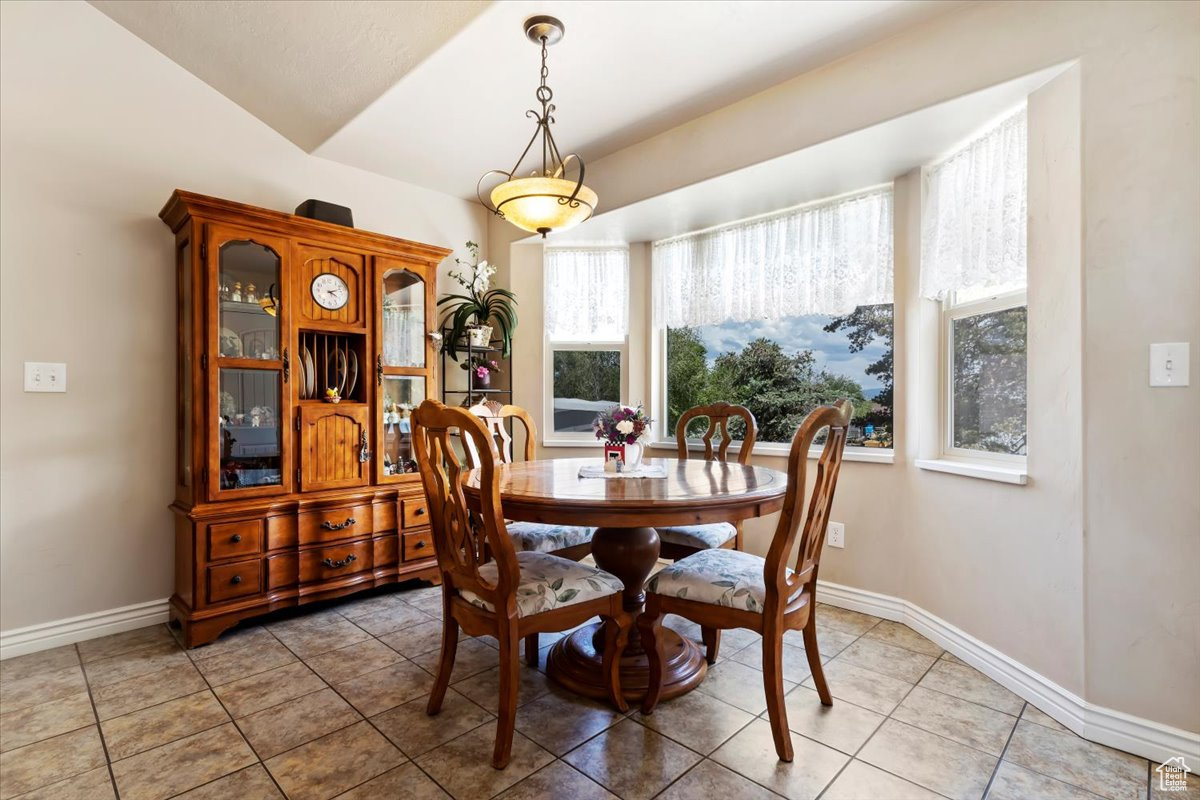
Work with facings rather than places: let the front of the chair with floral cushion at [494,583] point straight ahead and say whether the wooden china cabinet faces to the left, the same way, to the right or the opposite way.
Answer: to the right

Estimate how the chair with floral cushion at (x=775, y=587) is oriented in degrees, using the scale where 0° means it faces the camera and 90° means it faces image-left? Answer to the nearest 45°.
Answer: approximately 135°

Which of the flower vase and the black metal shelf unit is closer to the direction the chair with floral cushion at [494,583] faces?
the flower vase

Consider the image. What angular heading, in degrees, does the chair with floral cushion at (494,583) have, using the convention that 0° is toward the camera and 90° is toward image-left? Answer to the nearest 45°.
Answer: approximately 225°

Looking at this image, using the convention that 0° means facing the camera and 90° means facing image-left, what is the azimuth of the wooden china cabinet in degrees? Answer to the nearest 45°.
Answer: approximately 315°

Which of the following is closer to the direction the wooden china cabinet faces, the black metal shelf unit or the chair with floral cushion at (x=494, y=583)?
the chair with floral cushion

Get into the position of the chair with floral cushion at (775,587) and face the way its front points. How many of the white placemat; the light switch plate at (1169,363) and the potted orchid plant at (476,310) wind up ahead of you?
2
